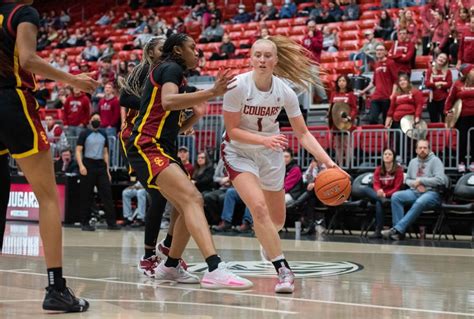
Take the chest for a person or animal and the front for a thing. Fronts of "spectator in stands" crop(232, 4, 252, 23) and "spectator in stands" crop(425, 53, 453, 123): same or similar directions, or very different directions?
same or similar directions

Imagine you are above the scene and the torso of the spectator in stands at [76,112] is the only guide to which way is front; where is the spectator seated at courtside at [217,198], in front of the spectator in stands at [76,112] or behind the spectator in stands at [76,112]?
in front

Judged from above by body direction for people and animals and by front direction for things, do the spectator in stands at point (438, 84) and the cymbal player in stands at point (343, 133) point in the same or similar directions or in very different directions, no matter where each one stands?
same or similar directions

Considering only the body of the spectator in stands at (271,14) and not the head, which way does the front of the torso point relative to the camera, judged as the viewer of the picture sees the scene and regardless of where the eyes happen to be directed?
toward the camera

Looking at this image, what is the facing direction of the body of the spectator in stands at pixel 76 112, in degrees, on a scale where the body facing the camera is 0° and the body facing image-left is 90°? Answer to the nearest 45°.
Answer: approximately 0°

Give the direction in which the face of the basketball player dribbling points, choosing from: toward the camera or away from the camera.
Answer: toward the camera

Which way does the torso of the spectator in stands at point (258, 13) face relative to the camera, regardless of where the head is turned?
toward the camera

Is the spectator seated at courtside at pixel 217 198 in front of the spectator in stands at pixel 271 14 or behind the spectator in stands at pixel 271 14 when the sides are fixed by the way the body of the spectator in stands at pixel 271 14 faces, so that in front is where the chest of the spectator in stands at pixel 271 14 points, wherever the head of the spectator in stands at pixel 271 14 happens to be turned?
in front

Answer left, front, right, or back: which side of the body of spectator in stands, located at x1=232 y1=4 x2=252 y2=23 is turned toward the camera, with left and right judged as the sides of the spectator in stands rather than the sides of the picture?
front

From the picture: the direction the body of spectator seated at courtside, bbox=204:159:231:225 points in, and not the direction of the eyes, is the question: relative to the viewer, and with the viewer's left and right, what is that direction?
facing the viewer and to the left of the viewer

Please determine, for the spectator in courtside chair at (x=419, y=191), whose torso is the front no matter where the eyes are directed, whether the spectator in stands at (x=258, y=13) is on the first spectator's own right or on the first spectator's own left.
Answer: on the first spectator's own right

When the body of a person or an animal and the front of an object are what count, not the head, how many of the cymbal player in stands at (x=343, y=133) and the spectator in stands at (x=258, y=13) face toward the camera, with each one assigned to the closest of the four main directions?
2
